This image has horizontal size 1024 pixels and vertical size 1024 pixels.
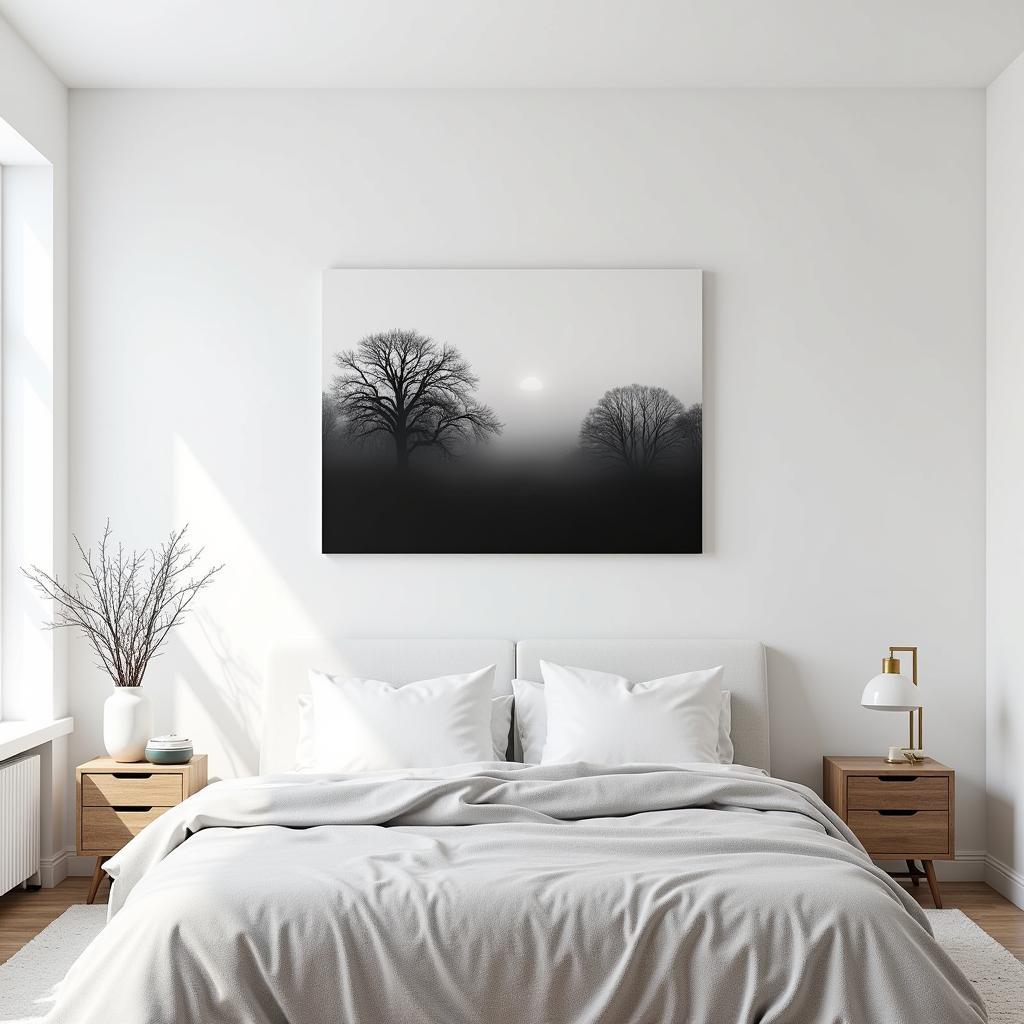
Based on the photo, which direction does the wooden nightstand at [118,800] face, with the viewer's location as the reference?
facing the viewer

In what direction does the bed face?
toward the camera

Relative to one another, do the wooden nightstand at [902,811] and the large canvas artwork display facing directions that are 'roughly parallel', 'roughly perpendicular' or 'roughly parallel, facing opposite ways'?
roughly parallel

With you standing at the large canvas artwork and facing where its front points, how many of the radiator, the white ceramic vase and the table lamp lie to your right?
2

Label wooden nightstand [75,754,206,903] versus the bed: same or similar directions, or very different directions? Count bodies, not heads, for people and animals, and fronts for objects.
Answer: same or similar directions

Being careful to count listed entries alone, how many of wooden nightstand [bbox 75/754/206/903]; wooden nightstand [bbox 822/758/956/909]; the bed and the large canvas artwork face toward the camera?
4
